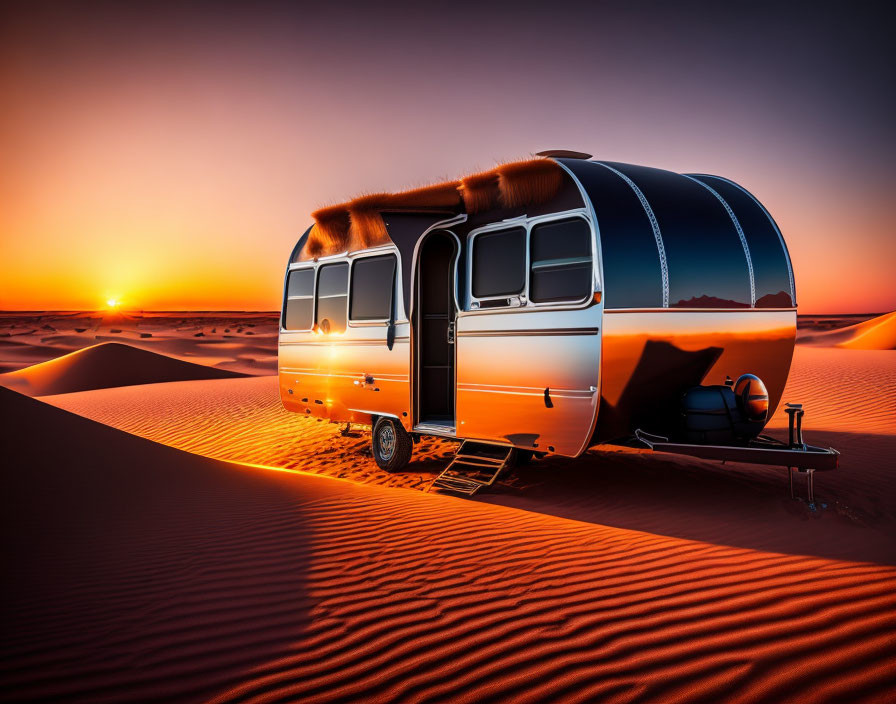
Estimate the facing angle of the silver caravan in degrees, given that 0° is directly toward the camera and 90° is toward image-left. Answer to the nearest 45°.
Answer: approximately 315°
